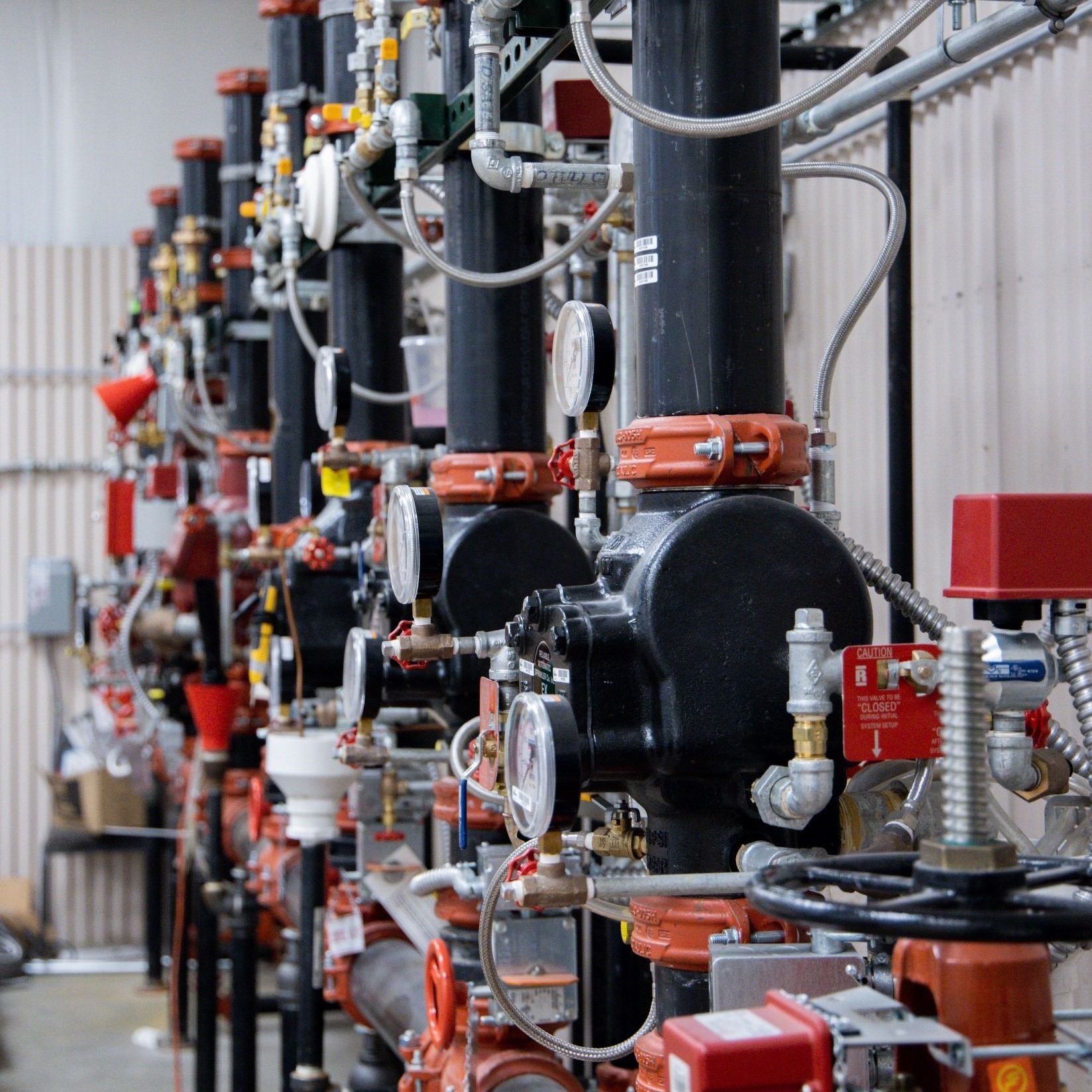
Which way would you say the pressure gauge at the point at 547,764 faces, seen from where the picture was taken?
facing to the left of the viewer

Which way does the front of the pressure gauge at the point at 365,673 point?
to the viewer's left

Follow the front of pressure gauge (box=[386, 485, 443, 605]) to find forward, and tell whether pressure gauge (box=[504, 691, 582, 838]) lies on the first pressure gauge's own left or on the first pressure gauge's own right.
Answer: on the first pressure gauge's own left

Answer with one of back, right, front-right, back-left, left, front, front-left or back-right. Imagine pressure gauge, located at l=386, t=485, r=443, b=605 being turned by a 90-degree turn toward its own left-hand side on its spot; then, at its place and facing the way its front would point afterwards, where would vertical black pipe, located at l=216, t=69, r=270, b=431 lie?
back

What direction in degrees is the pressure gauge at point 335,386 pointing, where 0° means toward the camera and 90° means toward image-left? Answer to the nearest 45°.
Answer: approximately 90°

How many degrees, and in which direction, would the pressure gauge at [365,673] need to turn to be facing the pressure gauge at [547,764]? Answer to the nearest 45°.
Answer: approximately 90° to its left

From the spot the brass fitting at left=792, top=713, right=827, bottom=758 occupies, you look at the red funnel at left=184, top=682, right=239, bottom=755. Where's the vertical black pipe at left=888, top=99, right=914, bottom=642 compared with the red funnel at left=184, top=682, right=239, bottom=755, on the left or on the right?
right

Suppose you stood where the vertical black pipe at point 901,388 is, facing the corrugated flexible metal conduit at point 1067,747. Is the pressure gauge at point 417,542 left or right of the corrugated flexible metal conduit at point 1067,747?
right

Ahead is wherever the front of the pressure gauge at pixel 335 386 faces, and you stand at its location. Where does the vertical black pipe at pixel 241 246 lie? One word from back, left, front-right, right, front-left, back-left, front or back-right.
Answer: right
